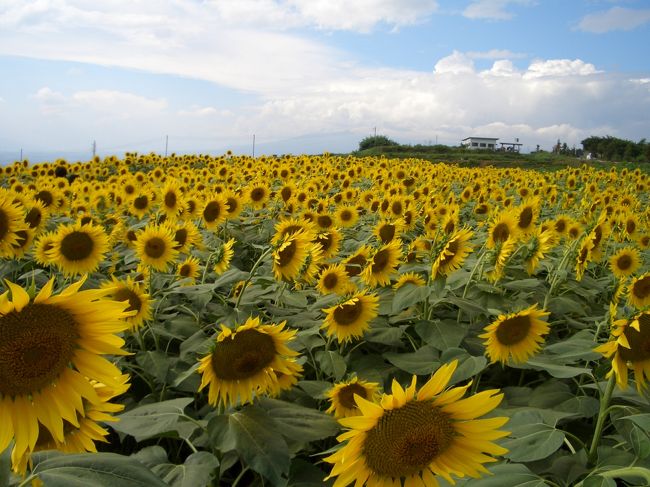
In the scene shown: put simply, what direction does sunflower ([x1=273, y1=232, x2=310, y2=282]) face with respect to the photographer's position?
facing the viewer and to the left of the viewer

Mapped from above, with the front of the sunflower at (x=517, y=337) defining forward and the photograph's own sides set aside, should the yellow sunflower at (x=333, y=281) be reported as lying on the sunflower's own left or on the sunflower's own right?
on the sunflower's own right

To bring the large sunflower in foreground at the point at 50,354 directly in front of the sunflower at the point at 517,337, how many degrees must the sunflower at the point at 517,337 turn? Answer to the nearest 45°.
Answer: approximately 45° to its right

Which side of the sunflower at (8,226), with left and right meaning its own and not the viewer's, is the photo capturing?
front

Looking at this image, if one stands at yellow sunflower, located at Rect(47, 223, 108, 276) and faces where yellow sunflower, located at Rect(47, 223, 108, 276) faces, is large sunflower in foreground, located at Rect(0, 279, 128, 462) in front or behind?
in front

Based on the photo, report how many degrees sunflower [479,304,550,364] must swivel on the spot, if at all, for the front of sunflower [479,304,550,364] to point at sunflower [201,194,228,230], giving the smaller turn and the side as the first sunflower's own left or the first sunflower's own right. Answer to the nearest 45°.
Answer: approximately 135° to the first sunflower's own right

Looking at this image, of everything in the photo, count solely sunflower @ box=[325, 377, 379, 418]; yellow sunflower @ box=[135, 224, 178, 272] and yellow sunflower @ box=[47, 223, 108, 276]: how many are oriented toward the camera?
3

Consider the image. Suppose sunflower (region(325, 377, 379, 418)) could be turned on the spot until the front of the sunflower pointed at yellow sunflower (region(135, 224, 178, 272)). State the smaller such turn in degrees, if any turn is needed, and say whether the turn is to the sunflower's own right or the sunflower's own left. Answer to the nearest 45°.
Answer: approximately 135° to the sunflower's own right

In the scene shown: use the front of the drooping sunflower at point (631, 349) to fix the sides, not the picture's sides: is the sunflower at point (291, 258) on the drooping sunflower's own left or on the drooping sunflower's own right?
on the drooping sunflower's own right

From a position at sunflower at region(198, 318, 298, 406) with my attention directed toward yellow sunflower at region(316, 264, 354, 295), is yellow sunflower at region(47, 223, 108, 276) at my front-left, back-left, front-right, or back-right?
front-left

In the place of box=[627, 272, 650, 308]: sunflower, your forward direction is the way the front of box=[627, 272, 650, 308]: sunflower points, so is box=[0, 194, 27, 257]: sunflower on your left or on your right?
on your right

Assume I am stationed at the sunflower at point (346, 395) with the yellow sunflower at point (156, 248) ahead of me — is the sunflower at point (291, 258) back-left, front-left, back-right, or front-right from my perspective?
front-right

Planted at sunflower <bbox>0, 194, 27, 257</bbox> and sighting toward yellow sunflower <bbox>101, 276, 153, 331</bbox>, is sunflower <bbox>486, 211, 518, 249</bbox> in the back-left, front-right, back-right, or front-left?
front-left

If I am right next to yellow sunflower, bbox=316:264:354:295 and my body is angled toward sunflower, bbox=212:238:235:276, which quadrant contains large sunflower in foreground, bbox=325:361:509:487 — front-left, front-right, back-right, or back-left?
back-left

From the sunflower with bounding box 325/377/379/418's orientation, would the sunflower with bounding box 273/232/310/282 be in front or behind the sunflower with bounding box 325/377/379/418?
behind

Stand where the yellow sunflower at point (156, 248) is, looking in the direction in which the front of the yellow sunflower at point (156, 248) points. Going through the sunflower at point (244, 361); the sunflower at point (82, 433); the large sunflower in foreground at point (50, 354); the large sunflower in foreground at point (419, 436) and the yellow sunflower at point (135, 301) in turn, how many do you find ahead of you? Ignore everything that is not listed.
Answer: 5

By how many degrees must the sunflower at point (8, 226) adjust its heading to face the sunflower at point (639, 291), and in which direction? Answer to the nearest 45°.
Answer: approximately 45° to its left

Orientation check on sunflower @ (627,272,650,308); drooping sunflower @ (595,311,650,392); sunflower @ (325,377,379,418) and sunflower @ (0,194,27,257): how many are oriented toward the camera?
4

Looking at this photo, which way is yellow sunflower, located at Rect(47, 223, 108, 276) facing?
toward the camera

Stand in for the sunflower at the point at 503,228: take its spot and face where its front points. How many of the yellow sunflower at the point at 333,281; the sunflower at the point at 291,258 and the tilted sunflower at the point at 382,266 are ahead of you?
3
